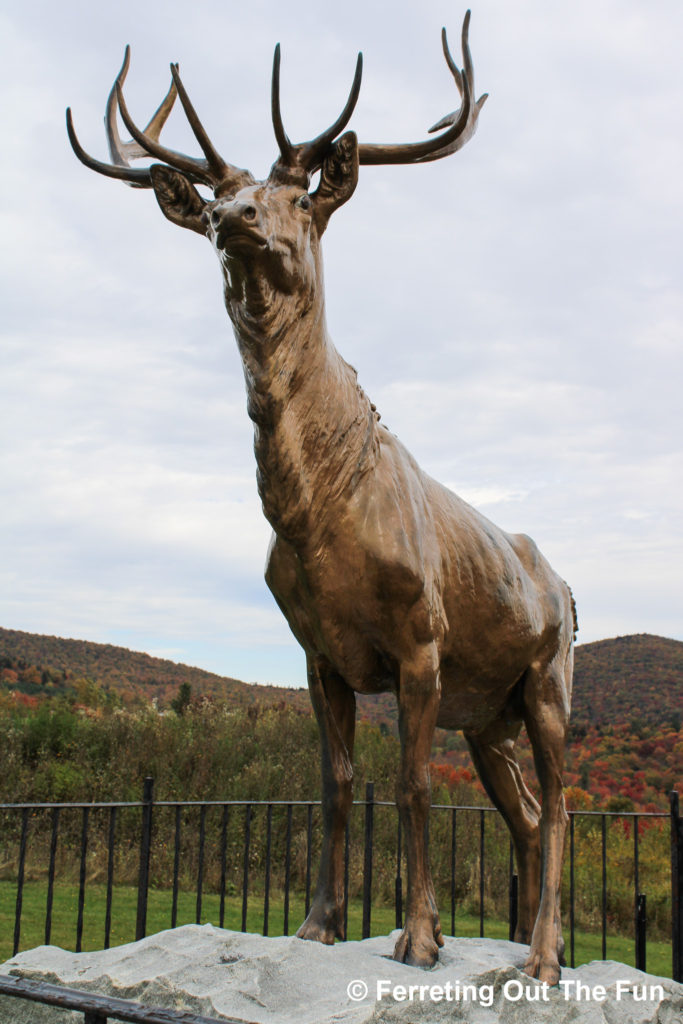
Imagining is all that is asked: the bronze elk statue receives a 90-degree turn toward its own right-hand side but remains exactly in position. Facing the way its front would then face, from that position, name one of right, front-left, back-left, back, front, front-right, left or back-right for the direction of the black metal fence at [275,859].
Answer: front-right

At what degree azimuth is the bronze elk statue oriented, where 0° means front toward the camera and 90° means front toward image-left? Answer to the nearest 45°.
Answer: approximately 45°
